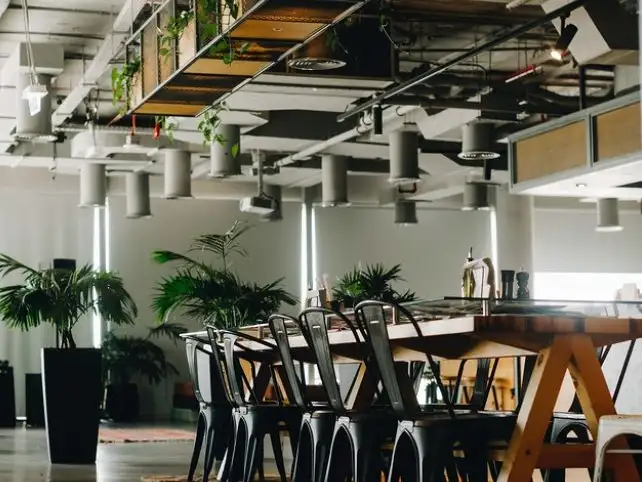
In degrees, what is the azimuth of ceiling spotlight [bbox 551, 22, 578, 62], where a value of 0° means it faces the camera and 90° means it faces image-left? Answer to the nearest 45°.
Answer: approximately 45°

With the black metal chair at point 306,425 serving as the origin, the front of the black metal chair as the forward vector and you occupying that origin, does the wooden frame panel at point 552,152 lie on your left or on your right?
on your left

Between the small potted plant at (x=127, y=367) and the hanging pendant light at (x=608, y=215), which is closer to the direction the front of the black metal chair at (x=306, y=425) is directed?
the hanging pendant light

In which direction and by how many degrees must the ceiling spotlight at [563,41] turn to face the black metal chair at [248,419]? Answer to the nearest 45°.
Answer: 0° — it already faces it

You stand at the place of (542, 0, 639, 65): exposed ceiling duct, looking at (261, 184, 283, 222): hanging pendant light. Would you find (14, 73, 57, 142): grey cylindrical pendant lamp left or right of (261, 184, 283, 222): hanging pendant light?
left

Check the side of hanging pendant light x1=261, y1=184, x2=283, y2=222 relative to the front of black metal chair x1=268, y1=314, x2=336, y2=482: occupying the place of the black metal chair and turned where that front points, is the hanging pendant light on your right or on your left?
on your left

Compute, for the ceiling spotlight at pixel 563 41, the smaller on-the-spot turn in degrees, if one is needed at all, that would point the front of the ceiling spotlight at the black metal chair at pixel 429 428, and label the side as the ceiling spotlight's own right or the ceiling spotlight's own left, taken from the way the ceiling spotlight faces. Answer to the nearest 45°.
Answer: approximately 45° to the ceiling spotlight's own left

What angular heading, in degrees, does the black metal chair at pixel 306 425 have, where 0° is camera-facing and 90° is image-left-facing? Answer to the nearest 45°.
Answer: approximately 270°
